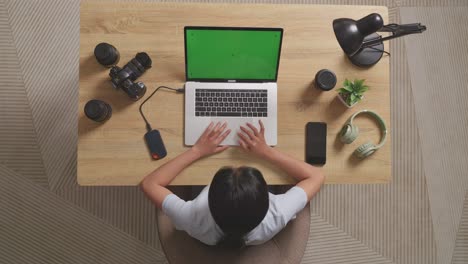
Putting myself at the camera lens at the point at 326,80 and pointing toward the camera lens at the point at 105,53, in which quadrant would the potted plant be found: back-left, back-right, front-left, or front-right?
back-left

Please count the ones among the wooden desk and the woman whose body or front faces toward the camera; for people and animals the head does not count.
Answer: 1

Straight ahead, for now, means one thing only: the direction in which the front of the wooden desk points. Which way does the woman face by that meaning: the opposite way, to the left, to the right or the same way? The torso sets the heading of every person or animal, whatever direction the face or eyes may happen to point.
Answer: the opposite way

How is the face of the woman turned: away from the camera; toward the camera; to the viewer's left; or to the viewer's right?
away from the camera

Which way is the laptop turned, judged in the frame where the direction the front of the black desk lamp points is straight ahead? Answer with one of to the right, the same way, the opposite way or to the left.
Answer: to the left

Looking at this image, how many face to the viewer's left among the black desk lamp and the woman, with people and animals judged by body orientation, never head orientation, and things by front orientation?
1

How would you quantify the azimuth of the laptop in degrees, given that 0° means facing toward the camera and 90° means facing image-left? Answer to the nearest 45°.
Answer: approximately 0°

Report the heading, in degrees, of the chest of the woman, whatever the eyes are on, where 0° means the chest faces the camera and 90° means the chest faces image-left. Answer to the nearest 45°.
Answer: approximately 180°

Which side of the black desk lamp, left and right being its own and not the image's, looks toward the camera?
left
